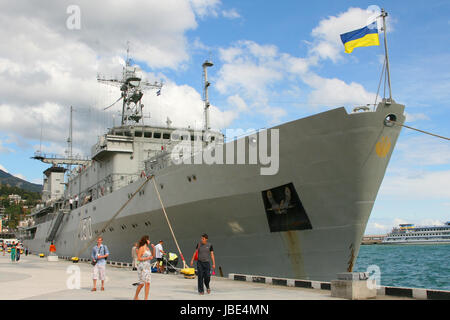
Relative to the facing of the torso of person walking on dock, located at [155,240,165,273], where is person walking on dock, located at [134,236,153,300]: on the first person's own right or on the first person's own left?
on the first person's own right

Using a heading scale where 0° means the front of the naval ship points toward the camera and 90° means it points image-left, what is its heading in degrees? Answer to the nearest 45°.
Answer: approximately 315°

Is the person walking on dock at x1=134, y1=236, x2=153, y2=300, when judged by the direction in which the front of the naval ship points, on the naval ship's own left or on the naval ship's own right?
on the naval ship's own right
